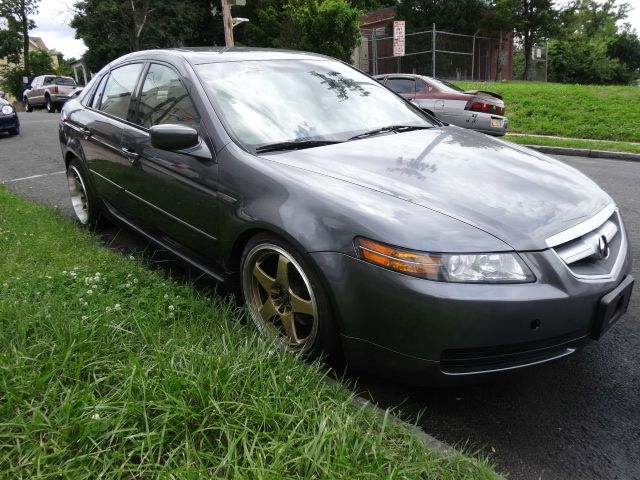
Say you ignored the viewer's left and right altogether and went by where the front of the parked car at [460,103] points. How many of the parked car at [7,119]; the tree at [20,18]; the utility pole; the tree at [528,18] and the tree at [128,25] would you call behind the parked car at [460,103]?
0

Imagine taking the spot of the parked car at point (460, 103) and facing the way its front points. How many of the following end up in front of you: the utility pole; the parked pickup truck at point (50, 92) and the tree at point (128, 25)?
3

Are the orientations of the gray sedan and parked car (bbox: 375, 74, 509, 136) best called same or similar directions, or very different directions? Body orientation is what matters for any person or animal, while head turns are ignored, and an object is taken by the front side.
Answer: very different directions

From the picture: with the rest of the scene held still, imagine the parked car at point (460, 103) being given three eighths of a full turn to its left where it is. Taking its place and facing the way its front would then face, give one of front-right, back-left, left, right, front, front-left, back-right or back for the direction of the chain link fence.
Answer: back

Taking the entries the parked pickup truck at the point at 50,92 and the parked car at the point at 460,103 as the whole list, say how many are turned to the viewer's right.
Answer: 0

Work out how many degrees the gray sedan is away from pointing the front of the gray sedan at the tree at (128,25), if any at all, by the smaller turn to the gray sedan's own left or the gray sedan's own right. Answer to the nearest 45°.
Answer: approximately 135° to the gray sedan's own left

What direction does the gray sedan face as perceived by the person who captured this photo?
facing the viewer and to the right of the viewer

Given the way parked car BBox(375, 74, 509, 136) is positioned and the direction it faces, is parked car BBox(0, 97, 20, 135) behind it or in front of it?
in front

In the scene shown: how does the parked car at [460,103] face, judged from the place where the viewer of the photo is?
facing away from the viewer and to the left of the viewer

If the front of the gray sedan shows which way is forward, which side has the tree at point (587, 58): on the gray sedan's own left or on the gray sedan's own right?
on the gray sedan's own left

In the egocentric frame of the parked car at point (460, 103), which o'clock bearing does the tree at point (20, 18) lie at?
The tree is roughly at 12 o'clock from the parked car.

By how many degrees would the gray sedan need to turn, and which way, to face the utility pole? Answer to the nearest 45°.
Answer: approximately 135° to its left
